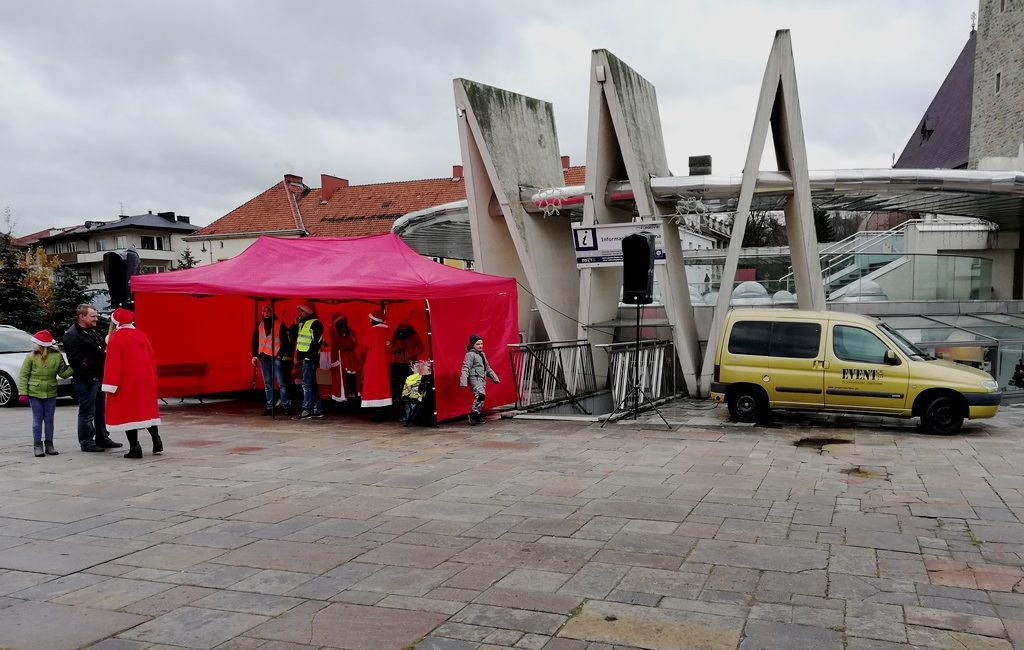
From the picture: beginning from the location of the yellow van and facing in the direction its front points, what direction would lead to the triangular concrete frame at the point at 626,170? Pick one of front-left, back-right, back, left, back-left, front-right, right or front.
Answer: back-left

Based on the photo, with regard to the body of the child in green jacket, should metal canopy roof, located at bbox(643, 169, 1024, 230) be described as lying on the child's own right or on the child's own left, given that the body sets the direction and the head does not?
on the child's own left

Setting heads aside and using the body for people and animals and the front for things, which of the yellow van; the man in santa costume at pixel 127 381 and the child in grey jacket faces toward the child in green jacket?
the man in santa costume

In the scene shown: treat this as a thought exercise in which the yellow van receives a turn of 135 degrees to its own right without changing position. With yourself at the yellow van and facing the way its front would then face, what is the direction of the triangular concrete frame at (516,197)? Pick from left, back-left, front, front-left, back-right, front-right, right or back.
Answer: right

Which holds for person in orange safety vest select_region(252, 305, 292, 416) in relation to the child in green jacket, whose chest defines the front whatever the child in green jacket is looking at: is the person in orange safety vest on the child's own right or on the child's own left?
on the child's own left

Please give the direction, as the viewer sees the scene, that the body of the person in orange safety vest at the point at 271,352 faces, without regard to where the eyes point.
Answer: toward the camera

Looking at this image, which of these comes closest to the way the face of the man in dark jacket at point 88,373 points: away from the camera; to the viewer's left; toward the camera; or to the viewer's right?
to the viewer's right

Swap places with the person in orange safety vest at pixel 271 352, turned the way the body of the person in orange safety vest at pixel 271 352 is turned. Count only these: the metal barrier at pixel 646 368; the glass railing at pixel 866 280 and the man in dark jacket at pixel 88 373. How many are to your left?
2

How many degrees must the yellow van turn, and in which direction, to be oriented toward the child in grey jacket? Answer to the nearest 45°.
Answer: approximately 180°

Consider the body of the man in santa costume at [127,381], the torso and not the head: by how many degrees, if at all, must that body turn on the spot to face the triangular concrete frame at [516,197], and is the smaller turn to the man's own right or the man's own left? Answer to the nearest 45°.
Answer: approximately 90° to the man's own right

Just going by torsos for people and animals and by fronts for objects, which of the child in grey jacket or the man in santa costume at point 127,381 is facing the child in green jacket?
the man in santa costume

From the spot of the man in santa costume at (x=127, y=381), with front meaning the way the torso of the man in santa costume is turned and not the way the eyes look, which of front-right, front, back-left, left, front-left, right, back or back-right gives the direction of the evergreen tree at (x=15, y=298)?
front-right

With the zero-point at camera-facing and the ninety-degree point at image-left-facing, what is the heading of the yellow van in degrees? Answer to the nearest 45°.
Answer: approximately 270°

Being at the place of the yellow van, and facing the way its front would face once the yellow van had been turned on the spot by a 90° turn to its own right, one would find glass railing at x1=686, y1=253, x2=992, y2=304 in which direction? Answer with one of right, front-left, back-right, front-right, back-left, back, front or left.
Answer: back

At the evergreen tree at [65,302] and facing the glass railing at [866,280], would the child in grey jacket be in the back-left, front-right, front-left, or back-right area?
front-right
